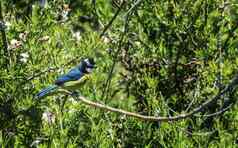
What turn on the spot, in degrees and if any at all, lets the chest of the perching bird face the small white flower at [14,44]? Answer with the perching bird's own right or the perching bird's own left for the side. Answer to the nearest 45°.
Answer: approximately 135° to the perching bird's own left

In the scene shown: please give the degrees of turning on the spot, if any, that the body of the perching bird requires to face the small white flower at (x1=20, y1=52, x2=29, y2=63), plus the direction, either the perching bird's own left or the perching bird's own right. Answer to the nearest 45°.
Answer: approximately 135° to the perching bird's own left

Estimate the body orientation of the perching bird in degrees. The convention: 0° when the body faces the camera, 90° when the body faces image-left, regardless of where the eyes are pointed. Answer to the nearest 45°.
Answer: approximately 270°

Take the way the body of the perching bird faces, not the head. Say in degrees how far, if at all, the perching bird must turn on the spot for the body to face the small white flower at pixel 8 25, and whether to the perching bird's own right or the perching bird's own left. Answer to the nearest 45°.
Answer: approximately 135° to the perching bird's own left
